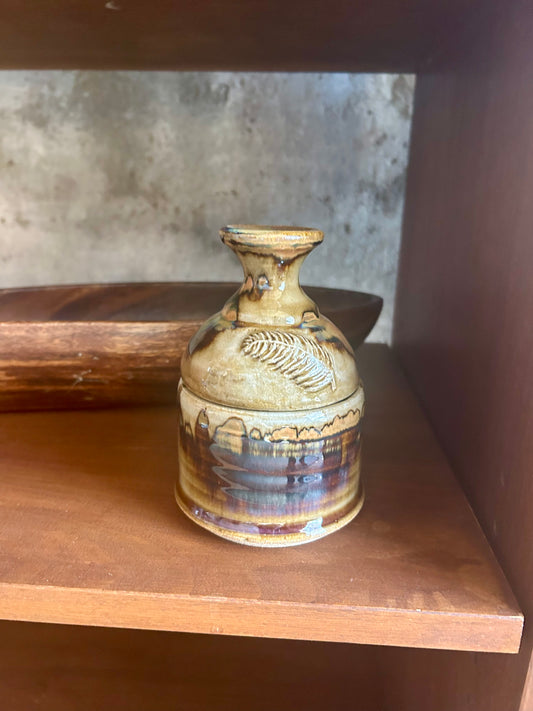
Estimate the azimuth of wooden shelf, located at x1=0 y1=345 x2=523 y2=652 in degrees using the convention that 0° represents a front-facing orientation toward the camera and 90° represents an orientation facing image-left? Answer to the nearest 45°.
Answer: approximately 0°
